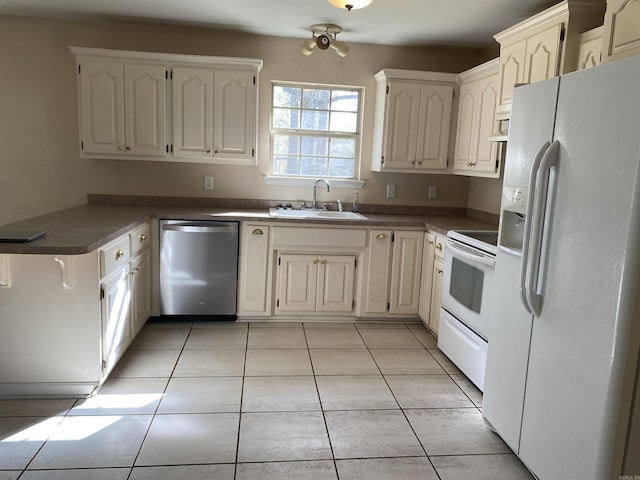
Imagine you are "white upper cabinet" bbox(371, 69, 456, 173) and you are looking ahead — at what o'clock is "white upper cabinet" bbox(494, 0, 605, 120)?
"white upper cabinet" bbox(494, 0, 605, 120) is roughly at 11 o'clock from "white upper cabinet" bbox(371, 69, 456, 173).

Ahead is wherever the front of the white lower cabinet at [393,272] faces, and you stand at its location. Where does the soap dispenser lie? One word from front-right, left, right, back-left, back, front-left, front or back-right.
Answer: back-right

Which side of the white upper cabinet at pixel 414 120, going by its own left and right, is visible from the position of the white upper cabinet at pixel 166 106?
right

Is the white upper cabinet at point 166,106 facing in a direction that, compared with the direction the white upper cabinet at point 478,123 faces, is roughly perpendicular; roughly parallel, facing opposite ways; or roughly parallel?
roughly perpendicular

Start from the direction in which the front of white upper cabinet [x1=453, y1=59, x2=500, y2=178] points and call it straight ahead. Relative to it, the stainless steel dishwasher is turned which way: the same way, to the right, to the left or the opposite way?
to the left

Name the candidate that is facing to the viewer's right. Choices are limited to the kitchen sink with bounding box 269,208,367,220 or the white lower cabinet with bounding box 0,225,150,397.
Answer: the white lower cabinet
